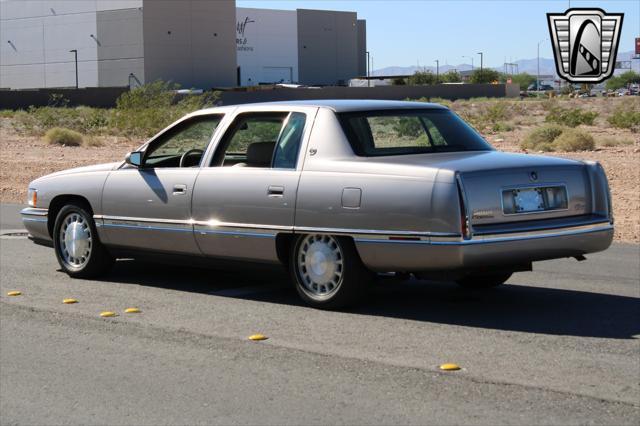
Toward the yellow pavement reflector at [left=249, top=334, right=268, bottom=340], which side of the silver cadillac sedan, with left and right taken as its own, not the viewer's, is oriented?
left

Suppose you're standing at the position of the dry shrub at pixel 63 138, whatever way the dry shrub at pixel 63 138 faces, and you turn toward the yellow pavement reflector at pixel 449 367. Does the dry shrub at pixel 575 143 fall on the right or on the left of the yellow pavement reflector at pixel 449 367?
left

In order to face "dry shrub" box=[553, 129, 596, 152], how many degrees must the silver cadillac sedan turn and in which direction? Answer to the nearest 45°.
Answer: approximately 45° to its right

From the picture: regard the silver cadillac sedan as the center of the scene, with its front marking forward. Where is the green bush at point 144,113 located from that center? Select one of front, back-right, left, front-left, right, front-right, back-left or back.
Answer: front-right

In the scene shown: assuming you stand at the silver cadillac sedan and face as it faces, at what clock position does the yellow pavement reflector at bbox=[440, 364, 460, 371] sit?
The yellow pavement reflector is roughly at 7 o'clock from the silver cadillac sedan.

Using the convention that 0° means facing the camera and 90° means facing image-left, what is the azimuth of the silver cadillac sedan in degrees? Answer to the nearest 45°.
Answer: approximately 135°

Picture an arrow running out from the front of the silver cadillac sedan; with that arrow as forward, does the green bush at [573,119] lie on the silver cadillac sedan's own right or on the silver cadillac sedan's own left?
on the silver cadillac sedan's own right

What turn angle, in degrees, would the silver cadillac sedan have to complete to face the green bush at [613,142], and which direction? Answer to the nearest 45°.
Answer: approximately 45° to its right

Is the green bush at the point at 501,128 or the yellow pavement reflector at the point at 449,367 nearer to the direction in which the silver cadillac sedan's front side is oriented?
the green bush

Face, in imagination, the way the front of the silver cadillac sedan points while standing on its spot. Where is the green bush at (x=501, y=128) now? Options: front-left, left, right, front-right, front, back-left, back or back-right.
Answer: front-right

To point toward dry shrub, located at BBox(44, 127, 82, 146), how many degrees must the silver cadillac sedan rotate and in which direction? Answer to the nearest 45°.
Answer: approximately 45° to its right

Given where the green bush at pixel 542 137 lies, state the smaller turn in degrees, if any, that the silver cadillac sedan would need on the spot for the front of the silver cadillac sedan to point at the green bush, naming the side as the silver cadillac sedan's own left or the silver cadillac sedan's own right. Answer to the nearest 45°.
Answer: approximately 45° to the silver cadillac sedan's own right
